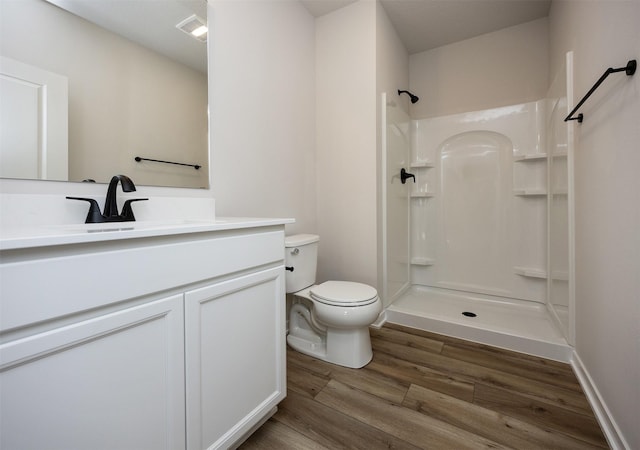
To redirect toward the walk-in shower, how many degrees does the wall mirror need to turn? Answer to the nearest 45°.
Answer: approximately 45° to its left

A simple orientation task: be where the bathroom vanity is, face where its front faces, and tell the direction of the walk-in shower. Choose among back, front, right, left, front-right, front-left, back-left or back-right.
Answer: front-left

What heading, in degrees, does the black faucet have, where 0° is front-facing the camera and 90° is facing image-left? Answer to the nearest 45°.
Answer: approximately 315°

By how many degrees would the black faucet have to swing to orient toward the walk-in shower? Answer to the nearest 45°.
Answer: approximately 45° to its left
